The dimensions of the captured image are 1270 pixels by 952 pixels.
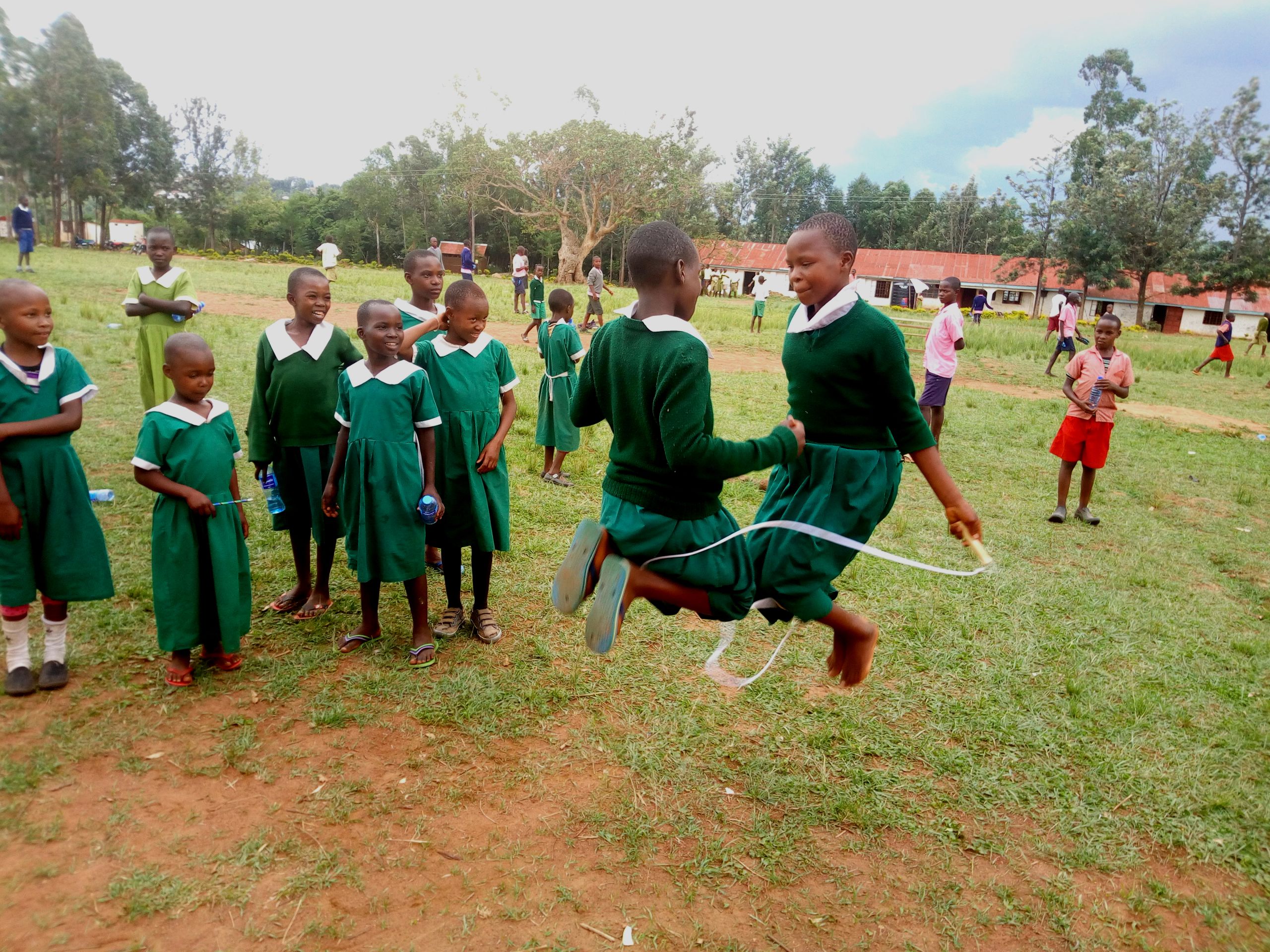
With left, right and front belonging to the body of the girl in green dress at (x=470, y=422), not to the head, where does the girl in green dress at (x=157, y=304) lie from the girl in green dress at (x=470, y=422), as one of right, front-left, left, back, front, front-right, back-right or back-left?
back-right

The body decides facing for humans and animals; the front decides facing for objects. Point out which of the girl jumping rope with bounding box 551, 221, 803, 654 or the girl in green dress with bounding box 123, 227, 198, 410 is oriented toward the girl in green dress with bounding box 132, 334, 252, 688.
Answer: the girl in green dress with bounding box 123, 227, 198, 410

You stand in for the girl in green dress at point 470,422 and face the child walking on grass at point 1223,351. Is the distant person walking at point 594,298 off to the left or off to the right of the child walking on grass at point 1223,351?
left

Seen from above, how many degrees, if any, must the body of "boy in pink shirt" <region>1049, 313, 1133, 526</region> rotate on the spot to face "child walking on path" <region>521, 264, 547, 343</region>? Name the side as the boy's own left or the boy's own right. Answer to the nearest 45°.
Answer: approximately 135° to the boy's own right

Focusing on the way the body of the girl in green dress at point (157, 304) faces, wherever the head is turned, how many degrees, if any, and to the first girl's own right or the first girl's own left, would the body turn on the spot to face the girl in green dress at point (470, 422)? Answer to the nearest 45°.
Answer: approximately 45° to the first girl's own left

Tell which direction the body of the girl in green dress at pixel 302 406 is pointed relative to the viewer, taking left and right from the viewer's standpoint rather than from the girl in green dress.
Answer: facing the viewer

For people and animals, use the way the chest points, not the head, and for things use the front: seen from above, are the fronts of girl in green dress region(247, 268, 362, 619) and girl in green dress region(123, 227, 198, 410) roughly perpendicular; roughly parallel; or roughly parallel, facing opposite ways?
roughly parallel

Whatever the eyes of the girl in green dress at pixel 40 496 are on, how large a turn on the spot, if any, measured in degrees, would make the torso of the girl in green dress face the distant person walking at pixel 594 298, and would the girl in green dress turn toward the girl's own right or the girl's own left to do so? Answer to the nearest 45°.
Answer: approximately 135° to the girl's own left

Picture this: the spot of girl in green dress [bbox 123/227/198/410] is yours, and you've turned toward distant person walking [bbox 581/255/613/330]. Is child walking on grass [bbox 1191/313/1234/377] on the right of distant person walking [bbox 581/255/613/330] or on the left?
right

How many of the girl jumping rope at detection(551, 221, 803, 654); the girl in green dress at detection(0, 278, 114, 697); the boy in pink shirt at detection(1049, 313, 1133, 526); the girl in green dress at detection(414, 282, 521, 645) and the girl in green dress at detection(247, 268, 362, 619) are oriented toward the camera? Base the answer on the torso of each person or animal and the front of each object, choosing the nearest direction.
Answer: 4

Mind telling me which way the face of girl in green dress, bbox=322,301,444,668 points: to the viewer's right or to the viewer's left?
to the viewer's right

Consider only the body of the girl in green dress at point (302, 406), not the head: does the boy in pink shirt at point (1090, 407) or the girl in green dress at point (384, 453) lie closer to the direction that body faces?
the girl in green dress

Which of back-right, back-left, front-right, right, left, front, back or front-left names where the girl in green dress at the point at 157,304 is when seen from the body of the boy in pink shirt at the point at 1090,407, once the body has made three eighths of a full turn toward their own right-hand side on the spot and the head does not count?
left

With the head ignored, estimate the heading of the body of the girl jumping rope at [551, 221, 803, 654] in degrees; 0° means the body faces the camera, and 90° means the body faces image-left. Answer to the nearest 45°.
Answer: approximately 225°
